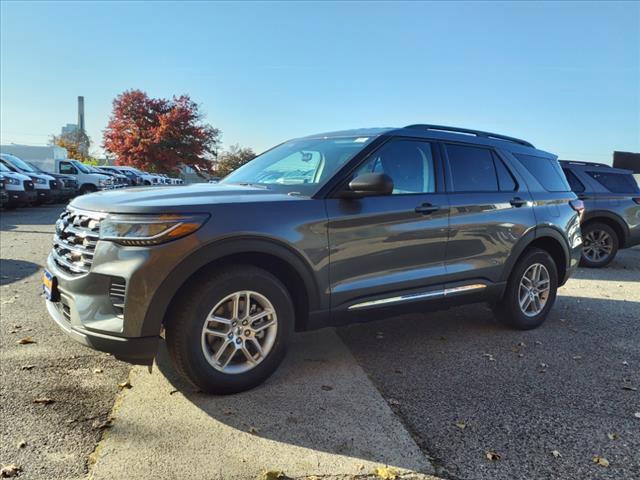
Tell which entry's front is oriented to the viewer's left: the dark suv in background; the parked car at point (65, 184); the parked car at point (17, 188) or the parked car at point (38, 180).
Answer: the dark suv in background

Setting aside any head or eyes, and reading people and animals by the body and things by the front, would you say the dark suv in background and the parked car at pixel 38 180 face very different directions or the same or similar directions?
very different directions

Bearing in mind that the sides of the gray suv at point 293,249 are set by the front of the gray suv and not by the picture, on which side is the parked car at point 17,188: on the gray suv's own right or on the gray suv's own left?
on the gray suv's own right

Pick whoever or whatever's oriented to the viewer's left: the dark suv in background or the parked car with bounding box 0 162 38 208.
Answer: the dark suv in background

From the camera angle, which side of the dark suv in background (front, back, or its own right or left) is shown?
left

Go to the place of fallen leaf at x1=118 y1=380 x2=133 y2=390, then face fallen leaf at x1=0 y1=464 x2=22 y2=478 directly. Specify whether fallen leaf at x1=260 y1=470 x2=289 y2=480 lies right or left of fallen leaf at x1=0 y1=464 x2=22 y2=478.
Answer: left

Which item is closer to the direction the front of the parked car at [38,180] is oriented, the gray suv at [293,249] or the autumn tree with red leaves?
the gray suv

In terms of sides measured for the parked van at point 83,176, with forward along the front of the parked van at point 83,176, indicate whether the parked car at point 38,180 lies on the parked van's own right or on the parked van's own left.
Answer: on the parked van's own right

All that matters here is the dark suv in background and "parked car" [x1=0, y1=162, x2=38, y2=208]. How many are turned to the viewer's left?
1

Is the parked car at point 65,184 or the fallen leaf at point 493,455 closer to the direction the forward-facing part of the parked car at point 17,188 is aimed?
the fallen leaf
